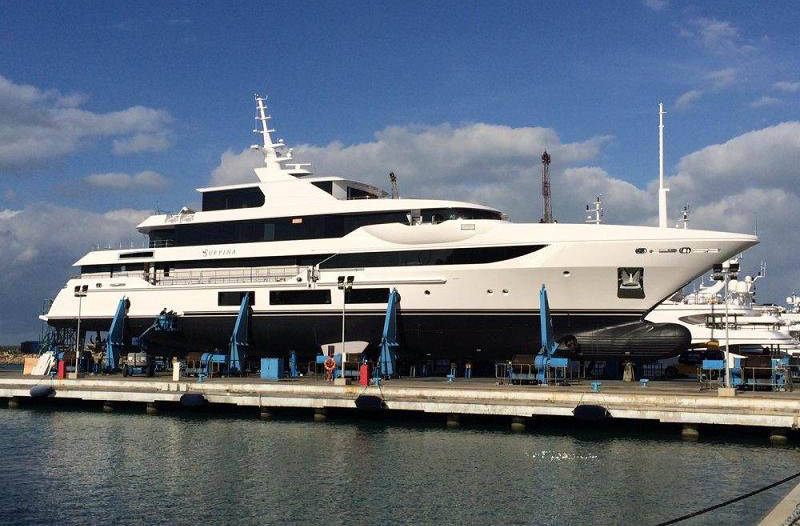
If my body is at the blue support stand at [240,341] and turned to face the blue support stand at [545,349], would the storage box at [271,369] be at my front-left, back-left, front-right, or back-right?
front-right

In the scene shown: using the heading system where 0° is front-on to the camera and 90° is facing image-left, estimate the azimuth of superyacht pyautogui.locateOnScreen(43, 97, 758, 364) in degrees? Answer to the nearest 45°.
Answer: approximately 270°
